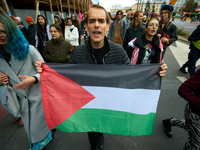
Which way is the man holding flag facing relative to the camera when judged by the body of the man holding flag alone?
toward the camera

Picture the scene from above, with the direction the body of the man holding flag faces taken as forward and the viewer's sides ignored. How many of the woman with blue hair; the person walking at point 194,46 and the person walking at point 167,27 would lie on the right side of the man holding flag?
1

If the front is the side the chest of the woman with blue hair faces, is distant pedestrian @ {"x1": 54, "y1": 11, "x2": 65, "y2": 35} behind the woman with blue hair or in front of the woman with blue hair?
behind

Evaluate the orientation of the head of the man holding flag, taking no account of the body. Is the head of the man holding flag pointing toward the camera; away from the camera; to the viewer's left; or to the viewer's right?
toward the camera

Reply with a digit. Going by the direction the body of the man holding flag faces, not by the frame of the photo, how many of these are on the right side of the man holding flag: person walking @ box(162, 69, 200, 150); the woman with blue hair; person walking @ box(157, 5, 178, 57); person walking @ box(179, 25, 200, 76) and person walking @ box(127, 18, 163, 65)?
1

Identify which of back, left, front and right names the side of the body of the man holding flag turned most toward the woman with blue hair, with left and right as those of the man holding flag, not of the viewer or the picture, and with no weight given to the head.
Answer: right

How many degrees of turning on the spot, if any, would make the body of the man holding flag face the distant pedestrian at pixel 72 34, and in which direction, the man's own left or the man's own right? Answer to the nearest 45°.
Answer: approximately 180°

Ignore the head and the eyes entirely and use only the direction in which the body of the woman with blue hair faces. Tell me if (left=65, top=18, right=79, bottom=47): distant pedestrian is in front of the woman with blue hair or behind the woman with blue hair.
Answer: behind

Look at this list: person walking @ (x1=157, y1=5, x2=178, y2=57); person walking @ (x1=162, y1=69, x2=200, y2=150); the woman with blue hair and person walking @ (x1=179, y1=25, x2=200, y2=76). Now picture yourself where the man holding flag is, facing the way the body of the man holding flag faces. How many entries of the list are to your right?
1

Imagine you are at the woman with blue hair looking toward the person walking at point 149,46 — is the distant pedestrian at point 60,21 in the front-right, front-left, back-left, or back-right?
front-left
